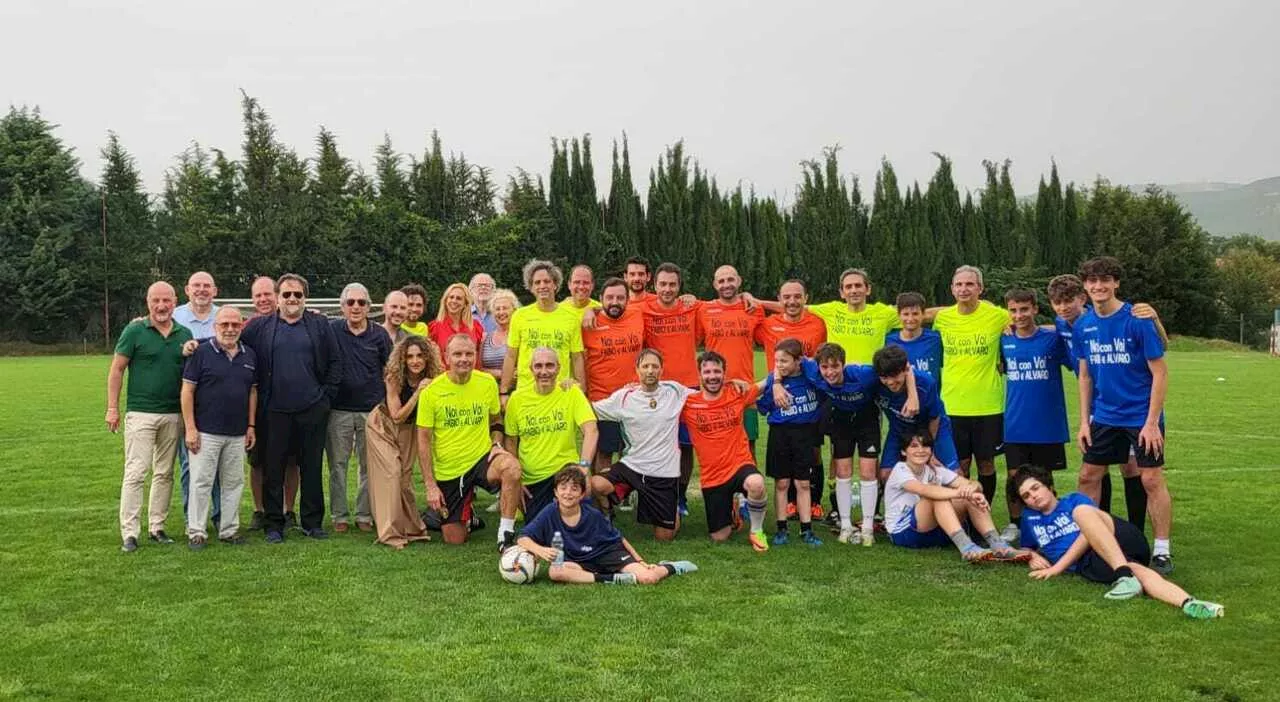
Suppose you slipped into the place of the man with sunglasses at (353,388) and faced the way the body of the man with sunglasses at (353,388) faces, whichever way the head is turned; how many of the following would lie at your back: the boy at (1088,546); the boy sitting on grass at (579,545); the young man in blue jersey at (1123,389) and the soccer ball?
0

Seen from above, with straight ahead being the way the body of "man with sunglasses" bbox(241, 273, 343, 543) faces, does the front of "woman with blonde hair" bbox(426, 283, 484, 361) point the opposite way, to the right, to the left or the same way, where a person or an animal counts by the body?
the same way

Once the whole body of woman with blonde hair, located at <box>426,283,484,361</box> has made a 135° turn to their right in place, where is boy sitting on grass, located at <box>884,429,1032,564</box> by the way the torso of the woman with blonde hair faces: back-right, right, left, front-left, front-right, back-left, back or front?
back

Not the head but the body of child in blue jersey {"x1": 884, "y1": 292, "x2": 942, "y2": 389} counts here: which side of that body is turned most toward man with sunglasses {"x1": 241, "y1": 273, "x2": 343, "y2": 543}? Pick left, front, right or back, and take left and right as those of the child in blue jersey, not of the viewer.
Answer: right

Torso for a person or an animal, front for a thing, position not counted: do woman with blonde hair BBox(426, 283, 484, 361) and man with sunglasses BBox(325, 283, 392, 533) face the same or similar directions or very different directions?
same or similar directions

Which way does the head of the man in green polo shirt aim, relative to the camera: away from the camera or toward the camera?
toward the camera

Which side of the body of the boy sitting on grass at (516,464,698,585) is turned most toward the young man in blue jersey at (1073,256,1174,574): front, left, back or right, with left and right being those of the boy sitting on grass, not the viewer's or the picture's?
left

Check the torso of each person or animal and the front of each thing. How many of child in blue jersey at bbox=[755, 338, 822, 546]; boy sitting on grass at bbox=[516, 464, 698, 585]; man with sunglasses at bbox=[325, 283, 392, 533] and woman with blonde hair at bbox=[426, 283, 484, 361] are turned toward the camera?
4

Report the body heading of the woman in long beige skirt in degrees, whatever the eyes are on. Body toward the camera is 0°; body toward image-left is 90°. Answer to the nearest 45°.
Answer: approximately 315°

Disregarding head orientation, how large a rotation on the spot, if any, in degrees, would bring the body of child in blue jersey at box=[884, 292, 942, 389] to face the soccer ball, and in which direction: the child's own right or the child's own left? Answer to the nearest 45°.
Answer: approximately 45° to the child's own right

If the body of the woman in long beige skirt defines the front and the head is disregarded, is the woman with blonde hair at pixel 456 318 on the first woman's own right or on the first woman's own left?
on the first woman's own left

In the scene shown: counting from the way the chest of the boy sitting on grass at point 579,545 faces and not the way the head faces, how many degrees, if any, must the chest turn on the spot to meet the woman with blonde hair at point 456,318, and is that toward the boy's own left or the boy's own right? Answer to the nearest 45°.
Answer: approximately 135° to the boy's own right

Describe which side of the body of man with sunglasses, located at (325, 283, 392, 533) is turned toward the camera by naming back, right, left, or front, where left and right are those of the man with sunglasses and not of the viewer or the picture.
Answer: front

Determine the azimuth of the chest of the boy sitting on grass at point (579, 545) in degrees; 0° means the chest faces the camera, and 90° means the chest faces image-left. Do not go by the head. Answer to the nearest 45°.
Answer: approximately 0°

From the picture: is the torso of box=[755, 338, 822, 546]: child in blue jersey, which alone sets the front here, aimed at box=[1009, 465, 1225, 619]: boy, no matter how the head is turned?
no

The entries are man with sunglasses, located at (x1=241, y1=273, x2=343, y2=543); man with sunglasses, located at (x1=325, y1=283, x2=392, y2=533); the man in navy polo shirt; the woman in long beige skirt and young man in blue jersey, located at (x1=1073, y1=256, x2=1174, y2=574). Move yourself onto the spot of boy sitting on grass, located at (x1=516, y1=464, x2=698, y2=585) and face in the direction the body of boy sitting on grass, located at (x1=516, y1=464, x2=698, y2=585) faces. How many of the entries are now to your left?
1

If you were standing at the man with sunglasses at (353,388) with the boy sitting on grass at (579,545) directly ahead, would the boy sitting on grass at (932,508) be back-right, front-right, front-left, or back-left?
front-left

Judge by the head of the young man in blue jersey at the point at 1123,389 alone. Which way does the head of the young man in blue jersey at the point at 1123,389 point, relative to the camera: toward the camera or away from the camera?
toward the camera

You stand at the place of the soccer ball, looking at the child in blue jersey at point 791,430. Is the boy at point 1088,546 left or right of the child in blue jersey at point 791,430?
right

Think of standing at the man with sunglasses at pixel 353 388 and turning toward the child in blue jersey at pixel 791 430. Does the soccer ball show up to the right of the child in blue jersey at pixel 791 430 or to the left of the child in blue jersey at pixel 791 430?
right

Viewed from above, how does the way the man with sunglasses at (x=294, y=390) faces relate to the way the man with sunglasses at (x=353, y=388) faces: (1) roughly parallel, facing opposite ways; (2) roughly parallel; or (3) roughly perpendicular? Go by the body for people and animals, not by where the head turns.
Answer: roughly parallel

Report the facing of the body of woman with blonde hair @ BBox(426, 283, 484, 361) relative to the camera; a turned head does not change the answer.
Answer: toward the camera
